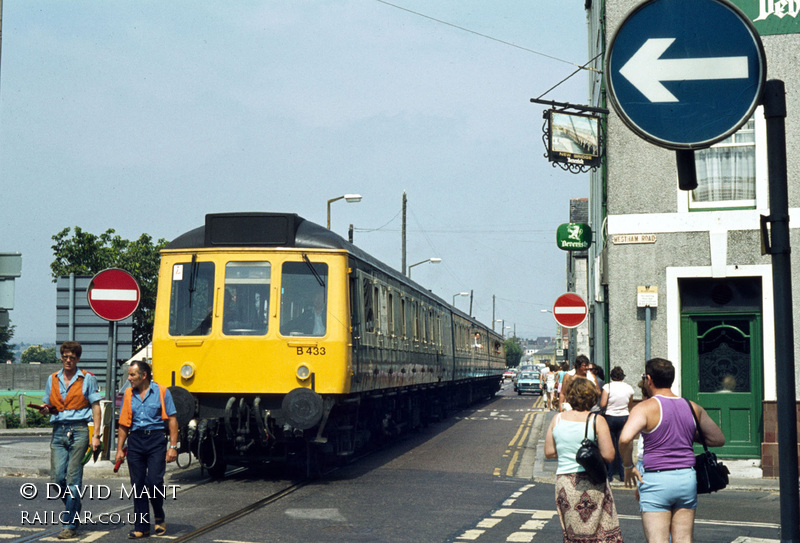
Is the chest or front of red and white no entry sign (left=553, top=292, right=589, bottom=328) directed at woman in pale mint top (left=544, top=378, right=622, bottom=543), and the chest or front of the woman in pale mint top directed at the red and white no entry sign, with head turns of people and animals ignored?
yes

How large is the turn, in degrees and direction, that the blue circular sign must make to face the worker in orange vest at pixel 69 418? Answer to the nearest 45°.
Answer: approximately 135° to its right

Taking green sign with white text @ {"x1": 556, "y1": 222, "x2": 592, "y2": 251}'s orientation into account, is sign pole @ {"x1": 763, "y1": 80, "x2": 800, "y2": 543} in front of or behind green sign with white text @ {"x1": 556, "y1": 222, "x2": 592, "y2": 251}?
in front

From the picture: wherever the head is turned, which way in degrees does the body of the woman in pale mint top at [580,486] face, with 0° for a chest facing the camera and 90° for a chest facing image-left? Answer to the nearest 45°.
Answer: approximately 180°

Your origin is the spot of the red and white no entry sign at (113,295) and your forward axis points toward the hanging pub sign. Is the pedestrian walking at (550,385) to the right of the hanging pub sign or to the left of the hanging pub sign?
left

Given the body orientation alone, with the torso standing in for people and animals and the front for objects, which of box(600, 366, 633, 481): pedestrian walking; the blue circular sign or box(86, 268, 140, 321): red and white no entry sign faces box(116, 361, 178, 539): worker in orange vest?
the red and white no entry sign

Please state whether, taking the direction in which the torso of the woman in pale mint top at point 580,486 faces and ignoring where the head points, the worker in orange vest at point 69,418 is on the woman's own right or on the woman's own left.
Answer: on the woman's own left

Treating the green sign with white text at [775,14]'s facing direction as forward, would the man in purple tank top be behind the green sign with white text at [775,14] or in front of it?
in front

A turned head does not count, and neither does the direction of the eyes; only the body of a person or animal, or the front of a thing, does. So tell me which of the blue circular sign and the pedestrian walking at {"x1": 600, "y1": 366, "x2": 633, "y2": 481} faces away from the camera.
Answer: the pedestrian walking

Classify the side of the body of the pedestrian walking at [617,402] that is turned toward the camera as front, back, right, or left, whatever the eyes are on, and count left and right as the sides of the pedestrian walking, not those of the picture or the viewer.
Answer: back

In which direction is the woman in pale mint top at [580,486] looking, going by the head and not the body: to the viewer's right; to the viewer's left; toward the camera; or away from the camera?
away from the camera

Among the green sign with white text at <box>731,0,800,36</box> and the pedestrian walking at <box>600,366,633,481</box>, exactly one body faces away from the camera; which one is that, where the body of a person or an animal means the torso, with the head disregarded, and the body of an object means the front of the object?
the pedestrian walking

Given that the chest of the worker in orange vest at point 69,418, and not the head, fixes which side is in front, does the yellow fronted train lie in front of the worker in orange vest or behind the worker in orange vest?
behind
